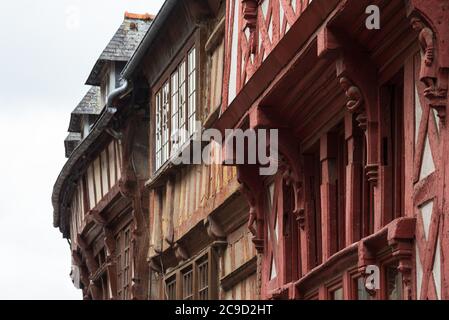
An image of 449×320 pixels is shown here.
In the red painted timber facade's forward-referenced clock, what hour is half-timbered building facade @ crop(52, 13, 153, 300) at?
The half-timbered building facade is roughly at 4 o'clock from the red painted timber facade.

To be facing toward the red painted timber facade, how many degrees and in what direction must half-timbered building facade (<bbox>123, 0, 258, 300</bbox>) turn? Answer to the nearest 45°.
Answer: approximately 45° to its left

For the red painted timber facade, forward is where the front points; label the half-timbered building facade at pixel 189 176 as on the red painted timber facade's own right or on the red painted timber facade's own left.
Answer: on the red painted timber facade's own right

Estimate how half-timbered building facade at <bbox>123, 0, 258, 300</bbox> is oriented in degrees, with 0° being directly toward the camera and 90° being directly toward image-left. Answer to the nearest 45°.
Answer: approximately 45°

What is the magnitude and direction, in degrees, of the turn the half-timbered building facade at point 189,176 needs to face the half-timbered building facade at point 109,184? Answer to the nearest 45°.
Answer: approximately 135° to its right

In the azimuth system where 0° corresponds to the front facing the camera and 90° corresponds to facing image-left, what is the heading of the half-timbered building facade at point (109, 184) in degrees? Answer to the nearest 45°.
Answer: approximately 45°

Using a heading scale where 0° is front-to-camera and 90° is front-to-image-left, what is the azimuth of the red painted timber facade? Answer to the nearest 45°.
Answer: approximately 45°
